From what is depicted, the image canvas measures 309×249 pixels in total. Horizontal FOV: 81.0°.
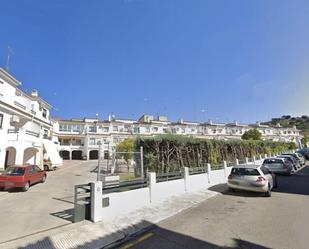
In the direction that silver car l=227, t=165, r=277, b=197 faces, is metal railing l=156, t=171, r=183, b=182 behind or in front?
behind

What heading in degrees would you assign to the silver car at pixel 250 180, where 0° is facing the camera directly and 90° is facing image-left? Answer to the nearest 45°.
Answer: approximately 225°

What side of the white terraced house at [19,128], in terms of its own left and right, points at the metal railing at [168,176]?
front

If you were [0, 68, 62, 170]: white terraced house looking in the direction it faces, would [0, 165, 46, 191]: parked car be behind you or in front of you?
in front

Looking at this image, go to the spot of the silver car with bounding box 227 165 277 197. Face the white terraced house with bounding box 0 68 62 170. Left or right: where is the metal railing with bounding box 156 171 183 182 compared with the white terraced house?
left

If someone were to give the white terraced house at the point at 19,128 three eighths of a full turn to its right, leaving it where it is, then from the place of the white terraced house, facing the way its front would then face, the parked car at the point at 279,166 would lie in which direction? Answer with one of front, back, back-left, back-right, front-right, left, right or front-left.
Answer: back-left

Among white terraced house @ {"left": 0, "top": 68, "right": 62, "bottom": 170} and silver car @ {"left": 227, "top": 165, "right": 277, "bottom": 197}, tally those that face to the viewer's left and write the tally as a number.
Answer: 0

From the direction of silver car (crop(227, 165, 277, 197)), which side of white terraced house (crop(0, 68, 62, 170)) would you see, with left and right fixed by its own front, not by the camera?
front

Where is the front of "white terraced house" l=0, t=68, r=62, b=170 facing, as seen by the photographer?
facing the viewer and to the right of the viewer

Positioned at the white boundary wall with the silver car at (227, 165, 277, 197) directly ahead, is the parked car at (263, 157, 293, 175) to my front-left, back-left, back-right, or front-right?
front-left

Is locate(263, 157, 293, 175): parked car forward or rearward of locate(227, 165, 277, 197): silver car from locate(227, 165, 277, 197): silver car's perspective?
forward

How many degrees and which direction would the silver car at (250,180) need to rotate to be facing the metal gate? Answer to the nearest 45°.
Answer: approximately 180°
